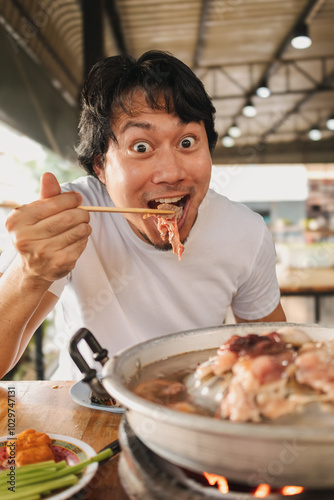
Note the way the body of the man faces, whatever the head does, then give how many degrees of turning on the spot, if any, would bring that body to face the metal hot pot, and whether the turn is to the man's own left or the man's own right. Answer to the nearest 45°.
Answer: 0° — they already face it

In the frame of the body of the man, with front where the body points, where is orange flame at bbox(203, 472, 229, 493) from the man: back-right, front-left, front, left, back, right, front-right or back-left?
front

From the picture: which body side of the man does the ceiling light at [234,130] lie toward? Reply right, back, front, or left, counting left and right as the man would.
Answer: back

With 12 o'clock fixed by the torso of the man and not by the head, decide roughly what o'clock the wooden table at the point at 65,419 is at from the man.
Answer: The wooden table is roughly at 1 o'clock from the man.

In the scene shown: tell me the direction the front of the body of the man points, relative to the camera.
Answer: toward the camera

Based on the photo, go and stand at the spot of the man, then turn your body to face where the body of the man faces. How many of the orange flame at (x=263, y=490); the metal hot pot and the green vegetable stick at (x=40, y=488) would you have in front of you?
3

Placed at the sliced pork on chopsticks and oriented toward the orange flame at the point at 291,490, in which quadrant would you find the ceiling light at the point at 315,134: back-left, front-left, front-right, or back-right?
back-left

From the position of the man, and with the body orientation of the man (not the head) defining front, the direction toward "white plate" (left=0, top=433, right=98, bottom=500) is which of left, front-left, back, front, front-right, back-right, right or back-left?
front

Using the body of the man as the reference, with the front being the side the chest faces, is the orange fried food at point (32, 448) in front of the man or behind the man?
in front

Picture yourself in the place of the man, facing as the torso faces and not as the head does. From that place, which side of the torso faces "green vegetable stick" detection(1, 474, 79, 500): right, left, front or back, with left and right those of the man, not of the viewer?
front

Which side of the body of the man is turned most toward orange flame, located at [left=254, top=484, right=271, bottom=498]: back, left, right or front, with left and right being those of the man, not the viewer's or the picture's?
front

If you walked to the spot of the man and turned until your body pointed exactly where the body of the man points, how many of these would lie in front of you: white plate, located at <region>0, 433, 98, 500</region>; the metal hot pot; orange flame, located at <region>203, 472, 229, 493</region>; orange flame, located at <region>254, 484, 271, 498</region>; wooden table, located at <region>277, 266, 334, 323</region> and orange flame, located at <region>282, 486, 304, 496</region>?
5
